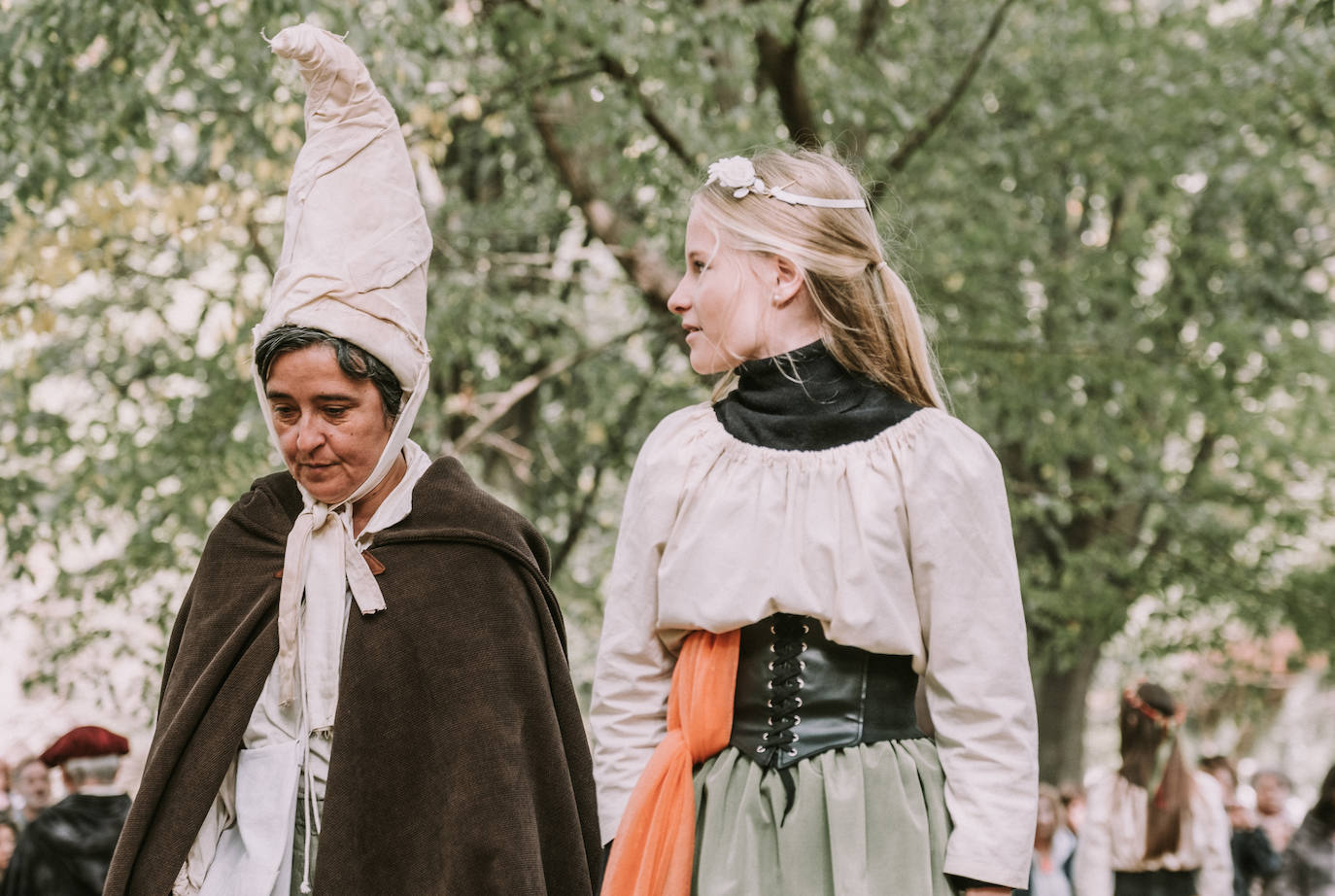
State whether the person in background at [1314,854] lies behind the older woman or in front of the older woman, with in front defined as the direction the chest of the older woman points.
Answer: behind

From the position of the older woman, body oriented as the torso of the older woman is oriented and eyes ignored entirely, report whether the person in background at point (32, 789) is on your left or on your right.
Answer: on your right

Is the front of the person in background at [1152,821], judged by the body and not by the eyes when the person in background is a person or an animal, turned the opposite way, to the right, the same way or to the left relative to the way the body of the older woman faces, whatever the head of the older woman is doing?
the opposite way

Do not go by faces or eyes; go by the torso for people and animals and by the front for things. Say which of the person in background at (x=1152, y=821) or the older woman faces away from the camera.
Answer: the person in background

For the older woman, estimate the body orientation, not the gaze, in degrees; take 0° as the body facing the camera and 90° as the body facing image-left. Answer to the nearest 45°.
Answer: approximately 45°

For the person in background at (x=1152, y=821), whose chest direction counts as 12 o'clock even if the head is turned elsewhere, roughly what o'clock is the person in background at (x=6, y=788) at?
the person in background at (x=6, y=788) is roughly at 9 o'clock from the person in background at (x=1152, y=821).

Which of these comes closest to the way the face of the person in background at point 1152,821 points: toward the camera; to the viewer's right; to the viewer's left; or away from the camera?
away from the camera

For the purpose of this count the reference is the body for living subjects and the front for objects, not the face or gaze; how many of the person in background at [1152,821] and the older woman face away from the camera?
1

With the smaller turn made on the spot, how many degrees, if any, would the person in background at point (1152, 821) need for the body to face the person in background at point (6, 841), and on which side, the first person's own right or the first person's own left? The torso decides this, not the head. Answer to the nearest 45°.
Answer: approximately 90° to the first person's own left

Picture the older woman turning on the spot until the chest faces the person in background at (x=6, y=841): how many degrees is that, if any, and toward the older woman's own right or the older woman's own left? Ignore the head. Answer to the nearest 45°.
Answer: approximately 135° to the older woman's own right

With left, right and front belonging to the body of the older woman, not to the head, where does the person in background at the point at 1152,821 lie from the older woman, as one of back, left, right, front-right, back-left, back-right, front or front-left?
back

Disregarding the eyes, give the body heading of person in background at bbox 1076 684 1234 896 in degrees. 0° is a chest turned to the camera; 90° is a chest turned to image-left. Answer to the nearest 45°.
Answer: approximately 180°
